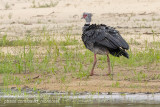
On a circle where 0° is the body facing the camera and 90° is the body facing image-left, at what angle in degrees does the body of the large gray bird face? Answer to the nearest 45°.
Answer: approximately 90°
